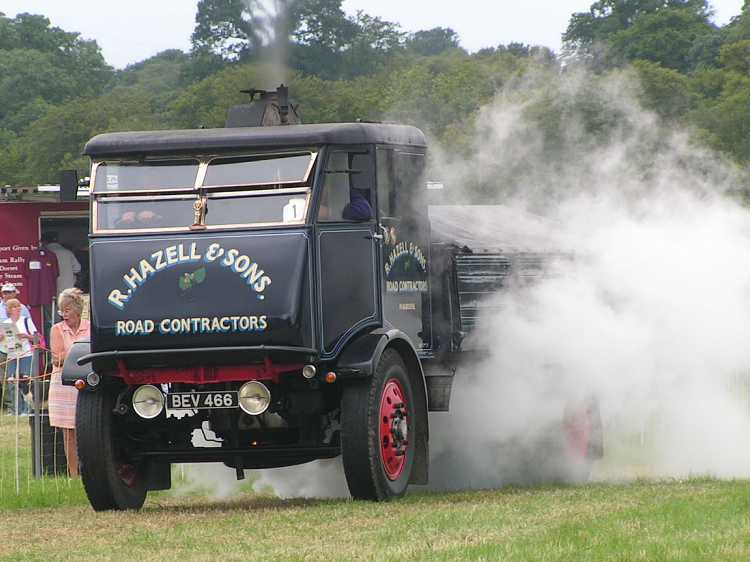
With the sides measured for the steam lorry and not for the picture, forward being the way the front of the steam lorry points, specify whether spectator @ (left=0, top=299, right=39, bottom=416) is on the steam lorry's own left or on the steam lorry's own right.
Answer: on the steam lorry's own right

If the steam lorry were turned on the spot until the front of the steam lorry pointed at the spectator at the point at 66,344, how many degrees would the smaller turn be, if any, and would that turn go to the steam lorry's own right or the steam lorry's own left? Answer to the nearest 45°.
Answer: approximately 90° to the steam lorry's own right

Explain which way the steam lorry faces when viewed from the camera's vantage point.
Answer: facing the viewer and to the left of the viewer

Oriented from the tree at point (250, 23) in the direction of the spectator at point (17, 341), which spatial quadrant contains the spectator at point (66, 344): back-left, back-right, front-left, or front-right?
front-left
